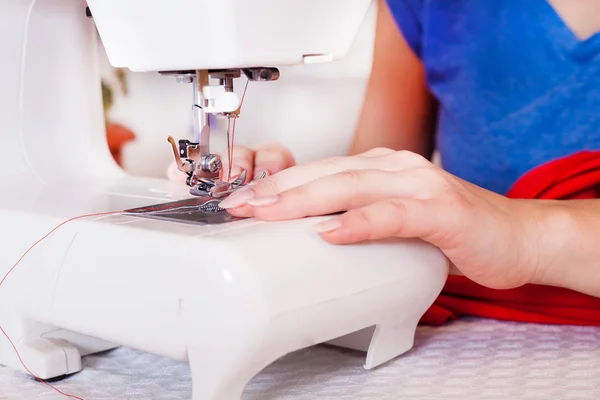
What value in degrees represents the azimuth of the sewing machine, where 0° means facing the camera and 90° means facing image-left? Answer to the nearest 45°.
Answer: approximately 225°
